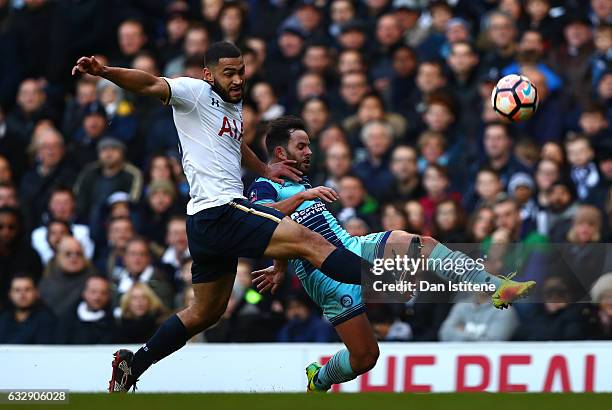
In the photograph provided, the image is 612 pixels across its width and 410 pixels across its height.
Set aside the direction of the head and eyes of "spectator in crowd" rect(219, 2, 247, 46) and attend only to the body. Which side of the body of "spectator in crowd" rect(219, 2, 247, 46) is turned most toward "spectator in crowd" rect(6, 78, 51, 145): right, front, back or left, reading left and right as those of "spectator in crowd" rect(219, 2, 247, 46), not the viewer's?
right

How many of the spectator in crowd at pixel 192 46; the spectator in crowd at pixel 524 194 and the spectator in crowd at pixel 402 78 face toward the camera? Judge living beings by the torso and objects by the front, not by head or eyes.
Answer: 3

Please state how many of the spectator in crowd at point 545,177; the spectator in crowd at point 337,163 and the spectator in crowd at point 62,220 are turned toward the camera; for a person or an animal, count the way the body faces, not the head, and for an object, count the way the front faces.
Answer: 3

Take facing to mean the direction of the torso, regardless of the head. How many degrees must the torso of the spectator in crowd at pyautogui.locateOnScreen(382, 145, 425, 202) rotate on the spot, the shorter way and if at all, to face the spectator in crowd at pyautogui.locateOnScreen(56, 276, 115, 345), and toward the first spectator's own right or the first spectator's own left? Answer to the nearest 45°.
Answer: approximately 90° to the first spectator's own right

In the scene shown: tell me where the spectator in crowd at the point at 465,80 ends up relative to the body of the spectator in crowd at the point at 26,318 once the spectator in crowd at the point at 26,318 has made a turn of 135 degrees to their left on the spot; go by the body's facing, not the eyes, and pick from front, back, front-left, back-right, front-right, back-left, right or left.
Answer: front-right
